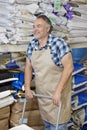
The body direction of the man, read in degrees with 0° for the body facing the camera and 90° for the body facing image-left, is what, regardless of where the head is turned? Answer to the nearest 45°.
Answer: approximately 45°
